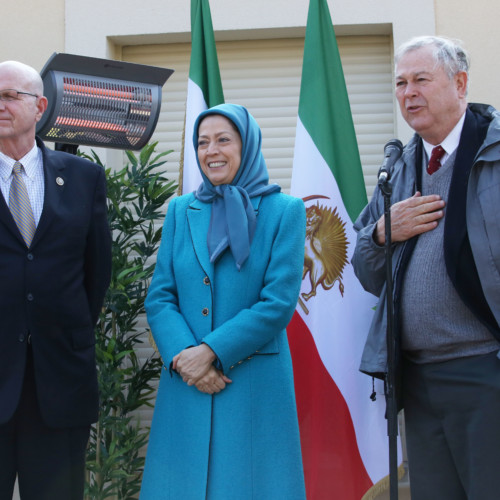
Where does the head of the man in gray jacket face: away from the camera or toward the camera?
toward the camera

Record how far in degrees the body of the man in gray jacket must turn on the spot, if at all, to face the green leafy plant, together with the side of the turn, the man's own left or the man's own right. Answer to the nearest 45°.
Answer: approximately 90° to the man's own right

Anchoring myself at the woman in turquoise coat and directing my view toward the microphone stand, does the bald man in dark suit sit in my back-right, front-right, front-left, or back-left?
back-right

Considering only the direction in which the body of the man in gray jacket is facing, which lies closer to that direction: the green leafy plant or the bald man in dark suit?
the bald man in dark suit

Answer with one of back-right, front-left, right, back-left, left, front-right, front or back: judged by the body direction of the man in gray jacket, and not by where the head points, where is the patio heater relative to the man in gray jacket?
front-right

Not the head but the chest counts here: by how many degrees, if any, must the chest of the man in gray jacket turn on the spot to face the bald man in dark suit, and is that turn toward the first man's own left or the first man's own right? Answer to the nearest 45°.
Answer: approximately 45° to the first man's own right

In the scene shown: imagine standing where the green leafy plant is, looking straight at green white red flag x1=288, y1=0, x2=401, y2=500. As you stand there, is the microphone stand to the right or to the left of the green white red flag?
right

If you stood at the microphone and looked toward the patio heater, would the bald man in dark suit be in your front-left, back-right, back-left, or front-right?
front-left

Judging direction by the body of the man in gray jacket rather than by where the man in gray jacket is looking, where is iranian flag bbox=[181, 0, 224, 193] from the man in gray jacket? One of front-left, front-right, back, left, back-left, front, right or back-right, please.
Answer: right

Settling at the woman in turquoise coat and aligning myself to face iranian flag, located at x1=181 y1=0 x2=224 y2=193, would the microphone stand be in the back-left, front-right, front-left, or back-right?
back-right

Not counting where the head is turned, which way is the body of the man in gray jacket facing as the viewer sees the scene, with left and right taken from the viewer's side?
facing the viewer and to the left of the viewer

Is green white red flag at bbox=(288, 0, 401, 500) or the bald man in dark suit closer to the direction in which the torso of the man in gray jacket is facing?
the bald man in dark suit

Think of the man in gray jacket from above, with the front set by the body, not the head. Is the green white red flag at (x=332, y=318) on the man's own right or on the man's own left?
on the man's own right

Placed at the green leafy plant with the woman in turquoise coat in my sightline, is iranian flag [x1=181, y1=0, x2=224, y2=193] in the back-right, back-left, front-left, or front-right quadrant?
front-left
